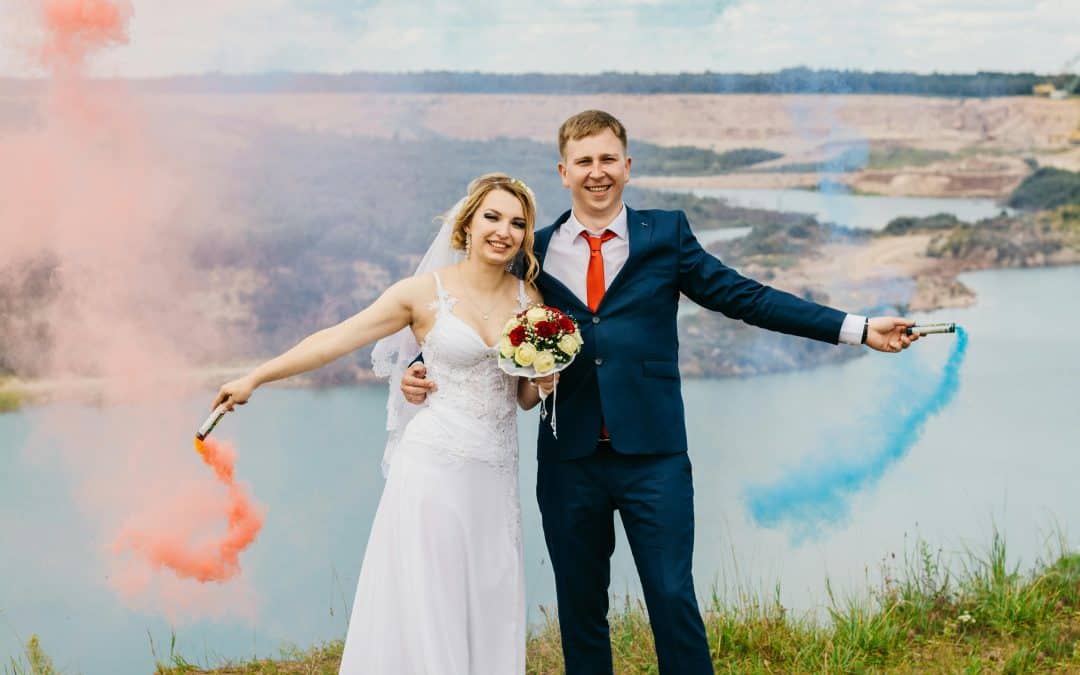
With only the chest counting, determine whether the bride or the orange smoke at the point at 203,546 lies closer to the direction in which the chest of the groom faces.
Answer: the bride

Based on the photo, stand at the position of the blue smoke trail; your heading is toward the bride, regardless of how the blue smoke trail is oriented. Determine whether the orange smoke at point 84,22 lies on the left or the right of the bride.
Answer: right

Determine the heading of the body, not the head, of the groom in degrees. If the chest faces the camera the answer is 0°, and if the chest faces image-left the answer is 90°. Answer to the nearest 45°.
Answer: approximately 0°

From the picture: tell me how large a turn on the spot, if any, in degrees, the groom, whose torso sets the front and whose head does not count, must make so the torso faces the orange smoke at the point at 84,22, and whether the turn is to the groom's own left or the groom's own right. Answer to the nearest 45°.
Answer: approximately 135° to the groom's own right

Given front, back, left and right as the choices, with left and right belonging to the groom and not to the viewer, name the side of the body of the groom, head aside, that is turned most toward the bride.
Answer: right

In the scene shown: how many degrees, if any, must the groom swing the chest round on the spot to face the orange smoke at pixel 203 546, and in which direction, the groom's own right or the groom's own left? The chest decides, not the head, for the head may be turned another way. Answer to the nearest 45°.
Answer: approximately 135° to the groom's own right
